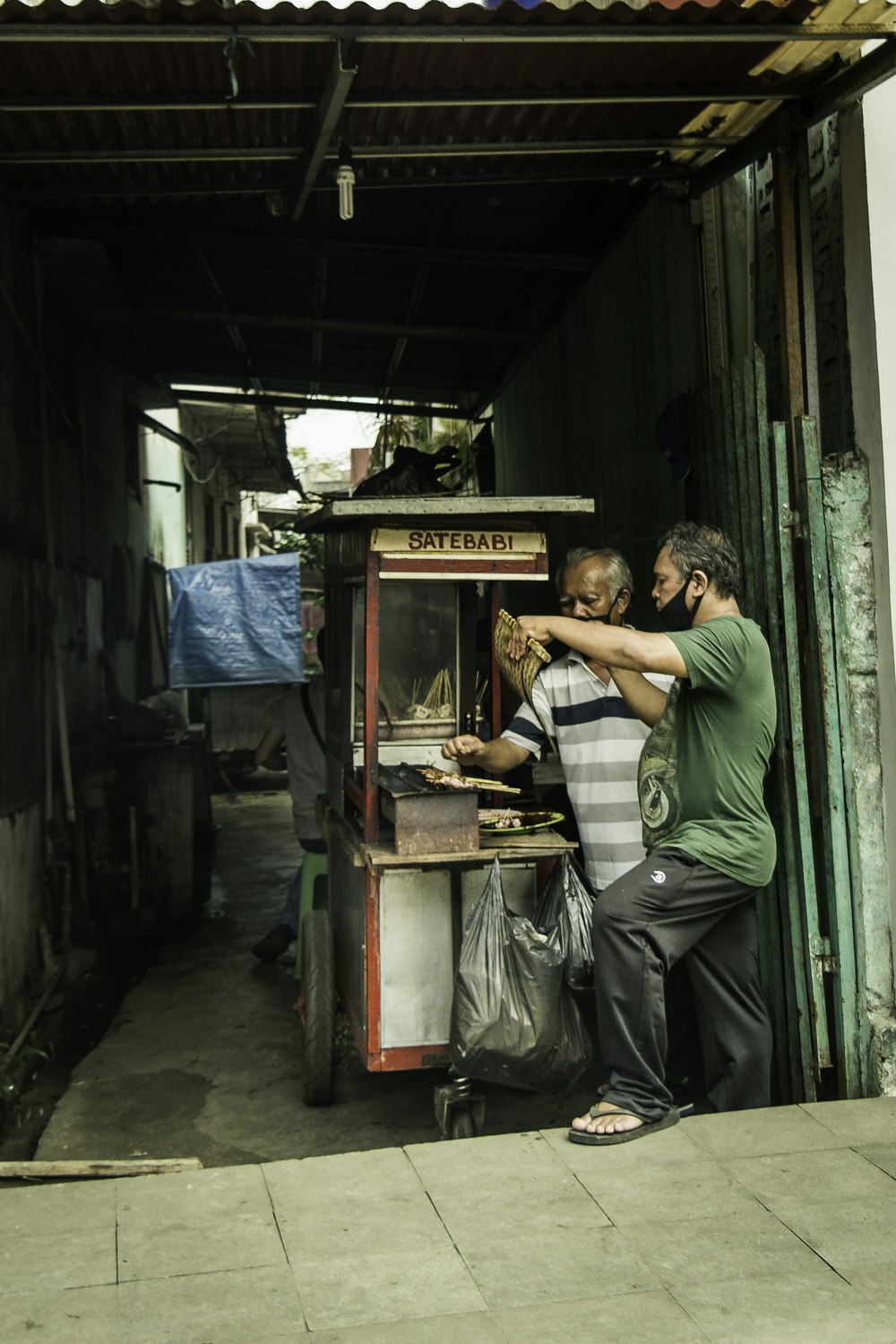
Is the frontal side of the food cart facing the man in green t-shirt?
no

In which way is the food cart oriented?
toward the camera

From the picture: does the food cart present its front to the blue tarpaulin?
no

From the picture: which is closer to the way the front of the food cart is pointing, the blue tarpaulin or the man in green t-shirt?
the man in green t-shirt

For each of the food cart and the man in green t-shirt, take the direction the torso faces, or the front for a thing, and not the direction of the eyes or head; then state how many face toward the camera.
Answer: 1

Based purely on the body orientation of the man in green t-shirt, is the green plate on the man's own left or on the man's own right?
on the man's own right

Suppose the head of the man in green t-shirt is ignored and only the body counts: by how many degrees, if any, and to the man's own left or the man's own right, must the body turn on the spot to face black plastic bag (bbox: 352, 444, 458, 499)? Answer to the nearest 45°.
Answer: approximately 45° to the man's own right

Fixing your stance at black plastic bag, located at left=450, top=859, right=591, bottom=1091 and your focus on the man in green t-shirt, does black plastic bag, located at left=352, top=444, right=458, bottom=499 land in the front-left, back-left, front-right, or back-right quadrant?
back-left

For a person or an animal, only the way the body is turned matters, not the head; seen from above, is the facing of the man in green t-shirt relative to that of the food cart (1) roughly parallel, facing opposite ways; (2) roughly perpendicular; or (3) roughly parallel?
roughly perpendicular

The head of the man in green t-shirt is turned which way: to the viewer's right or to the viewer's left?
to the viewer's left

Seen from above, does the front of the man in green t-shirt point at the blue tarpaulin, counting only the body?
no

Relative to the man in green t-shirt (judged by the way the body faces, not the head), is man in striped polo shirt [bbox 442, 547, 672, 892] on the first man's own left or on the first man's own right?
on the first man's own right

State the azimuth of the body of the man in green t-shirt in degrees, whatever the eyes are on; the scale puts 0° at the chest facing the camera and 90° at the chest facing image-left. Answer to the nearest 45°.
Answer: approximately 90°
